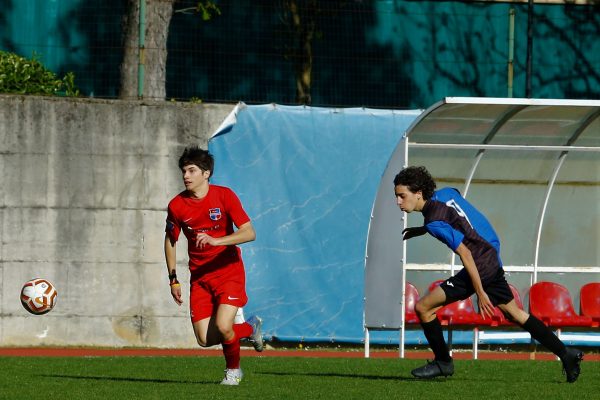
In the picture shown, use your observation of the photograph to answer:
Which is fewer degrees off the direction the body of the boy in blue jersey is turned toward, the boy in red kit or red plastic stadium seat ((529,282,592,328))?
the boy in red kit

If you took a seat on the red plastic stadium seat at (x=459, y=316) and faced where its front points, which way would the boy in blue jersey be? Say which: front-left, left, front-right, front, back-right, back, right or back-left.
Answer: front

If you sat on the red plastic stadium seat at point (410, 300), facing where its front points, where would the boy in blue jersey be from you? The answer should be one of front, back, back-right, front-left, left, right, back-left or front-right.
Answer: front

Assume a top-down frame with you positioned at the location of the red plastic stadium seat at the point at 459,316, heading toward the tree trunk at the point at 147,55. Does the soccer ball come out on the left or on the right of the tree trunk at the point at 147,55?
left

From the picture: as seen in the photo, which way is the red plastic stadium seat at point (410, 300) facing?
toward the camera

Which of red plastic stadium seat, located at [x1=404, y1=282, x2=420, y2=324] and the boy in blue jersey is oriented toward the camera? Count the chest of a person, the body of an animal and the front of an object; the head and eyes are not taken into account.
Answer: the red plastic stadium seat

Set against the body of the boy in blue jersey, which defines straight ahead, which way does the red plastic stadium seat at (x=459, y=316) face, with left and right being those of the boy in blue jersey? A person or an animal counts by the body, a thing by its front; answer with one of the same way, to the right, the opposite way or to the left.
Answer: to the left

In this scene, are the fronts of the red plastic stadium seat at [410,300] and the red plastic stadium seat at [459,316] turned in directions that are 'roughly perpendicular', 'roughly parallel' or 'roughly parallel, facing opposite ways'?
roughly parallel

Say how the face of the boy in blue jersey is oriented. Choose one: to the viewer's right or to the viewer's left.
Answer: to the viewer's left

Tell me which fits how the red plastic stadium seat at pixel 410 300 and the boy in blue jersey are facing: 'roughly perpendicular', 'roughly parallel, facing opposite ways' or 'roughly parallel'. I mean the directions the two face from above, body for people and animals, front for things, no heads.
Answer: roughly perpendicular

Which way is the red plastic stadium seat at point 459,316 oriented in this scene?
toward the camera

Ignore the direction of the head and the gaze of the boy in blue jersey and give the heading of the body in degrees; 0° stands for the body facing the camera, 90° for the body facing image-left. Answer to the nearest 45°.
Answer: approximately 90°

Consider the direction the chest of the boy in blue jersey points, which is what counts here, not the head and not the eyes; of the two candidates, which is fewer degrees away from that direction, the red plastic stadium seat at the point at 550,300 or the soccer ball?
the soccer ball

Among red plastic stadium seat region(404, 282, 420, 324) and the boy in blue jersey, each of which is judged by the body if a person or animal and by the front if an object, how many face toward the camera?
1
